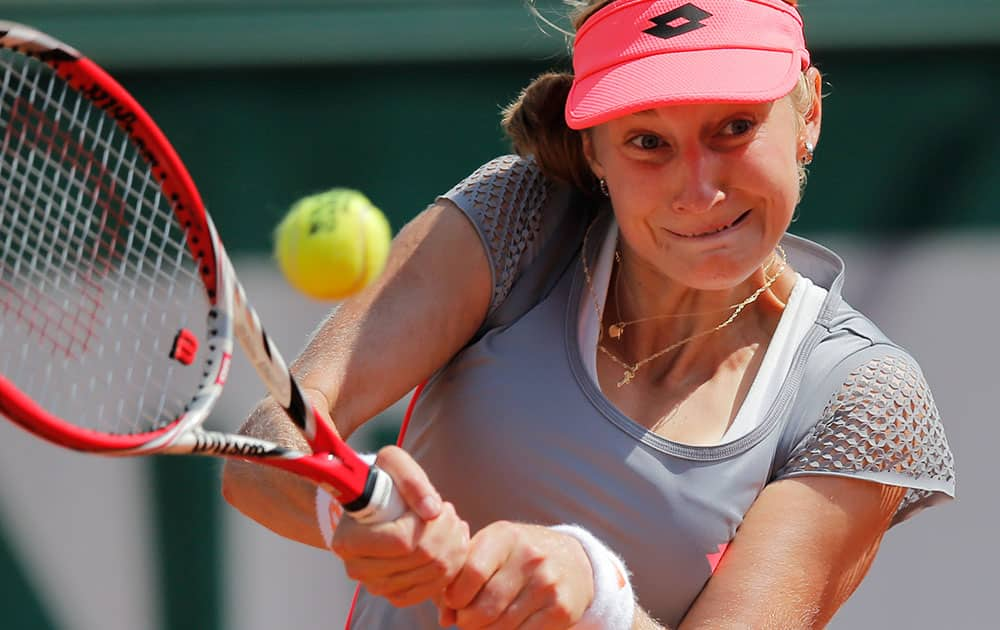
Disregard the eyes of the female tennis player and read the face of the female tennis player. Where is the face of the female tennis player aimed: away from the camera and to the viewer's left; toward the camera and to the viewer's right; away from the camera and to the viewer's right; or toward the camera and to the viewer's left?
toward the camera and to the viewer's left

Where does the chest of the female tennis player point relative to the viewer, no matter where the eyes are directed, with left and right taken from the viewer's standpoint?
facing the viewer
